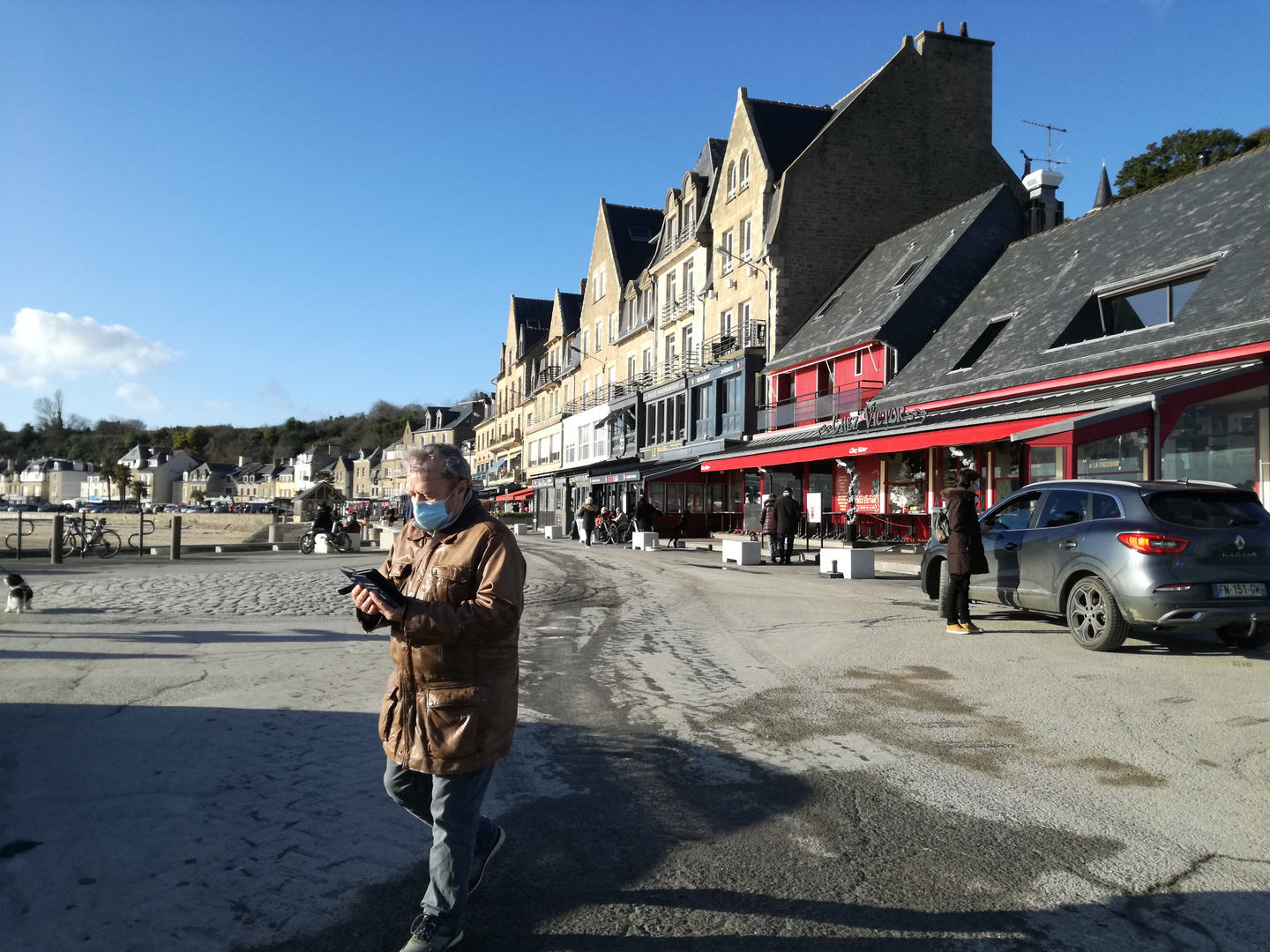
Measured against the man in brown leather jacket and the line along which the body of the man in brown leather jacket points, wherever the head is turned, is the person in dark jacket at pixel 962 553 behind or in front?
behind

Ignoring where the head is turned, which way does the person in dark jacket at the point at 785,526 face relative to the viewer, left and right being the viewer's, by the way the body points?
facing away from the viewer

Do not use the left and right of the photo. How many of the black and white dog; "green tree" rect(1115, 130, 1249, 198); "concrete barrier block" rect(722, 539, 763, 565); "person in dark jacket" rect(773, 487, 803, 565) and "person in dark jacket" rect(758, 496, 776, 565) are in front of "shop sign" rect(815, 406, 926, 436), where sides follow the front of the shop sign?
4

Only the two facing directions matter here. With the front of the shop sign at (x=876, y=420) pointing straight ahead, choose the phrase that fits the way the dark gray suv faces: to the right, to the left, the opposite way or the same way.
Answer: to the right
